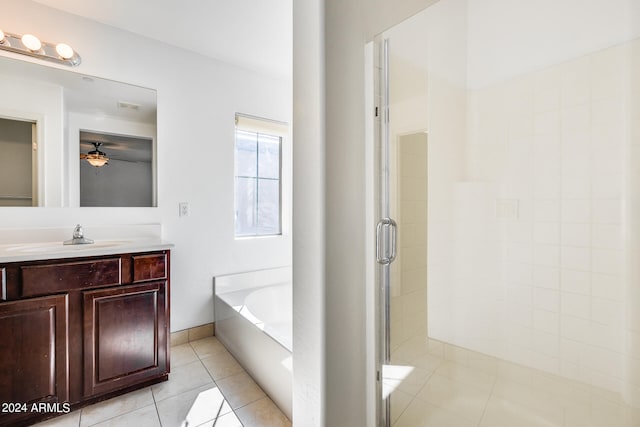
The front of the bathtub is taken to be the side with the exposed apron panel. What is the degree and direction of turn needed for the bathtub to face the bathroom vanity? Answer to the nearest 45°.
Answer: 0° — it already faces it

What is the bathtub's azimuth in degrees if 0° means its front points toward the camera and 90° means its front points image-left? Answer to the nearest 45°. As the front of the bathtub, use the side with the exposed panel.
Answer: approximately 45°
